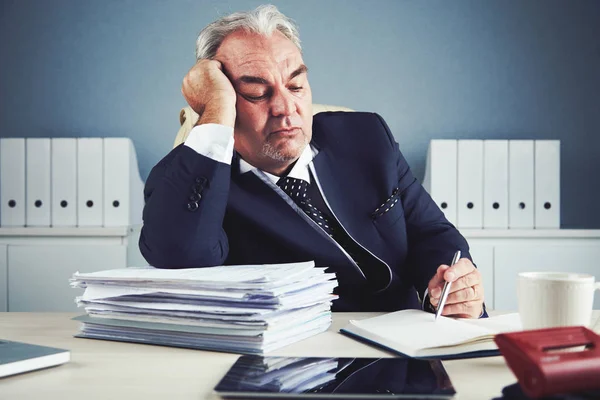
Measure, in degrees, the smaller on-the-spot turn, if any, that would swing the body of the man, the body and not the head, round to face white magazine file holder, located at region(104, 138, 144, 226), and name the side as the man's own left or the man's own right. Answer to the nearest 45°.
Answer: approximately 135° to the man's own right

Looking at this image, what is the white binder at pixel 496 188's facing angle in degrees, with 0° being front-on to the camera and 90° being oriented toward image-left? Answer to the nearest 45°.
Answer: approximately 0°

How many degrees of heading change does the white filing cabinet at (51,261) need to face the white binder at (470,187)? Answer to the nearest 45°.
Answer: approximately 90° to its left

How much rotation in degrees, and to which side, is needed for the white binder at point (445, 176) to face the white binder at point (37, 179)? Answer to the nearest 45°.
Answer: approximately 90° to its right

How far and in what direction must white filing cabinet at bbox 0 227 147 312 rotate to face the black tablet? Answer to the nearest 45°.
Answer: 0° — it already faces it

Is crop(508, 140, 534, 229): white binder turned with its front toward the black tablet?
yes

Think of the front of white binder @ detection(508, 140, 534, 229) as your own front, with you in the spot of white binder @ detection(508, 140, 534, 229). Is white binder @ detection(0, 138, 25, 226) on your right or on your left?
on your right

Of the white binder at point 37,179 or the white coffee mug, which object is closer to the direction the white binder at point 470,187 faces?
the white coffee mug
